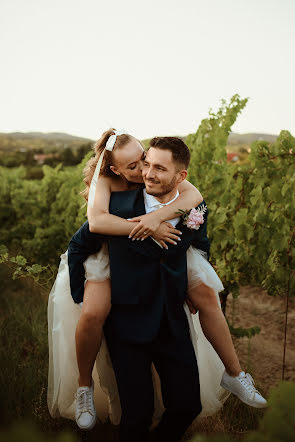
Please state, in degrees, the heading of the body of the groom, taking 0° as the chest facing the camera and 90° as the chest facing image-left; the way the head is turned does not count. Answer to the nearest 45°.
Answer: approximately 0°
